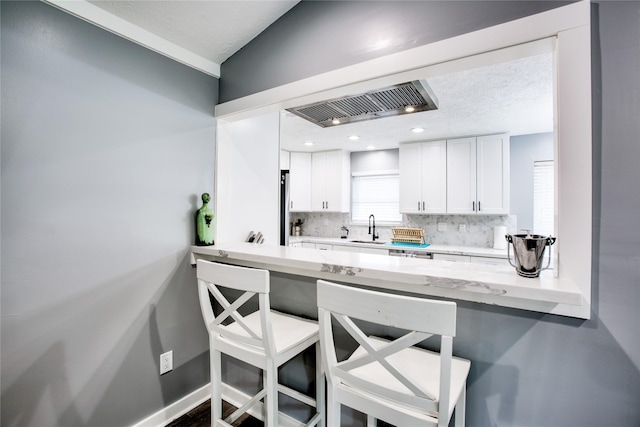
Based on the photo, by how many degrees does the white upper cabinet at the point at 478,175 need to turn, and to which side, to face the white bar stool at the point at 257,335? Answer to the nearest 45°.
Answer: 0° — it already faces it

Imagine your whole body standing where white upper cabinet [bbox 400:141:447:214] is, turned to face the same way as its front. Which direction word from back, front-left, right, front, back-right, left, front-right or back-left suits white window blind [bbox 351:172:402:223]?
back-right

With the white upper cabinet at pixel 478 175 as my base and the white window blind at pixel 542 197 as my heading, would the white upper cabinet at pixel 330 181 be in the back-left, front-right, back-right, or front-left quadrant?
back-left
